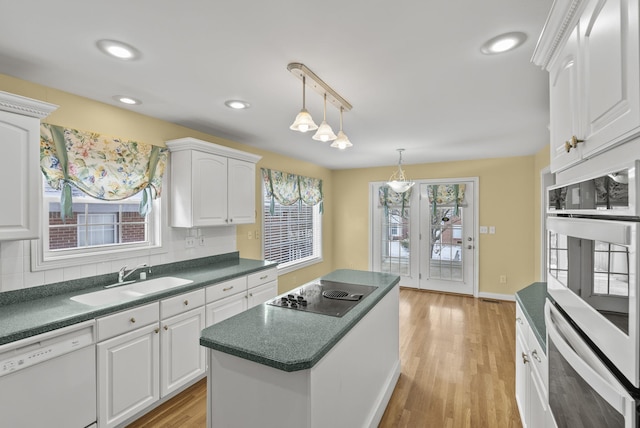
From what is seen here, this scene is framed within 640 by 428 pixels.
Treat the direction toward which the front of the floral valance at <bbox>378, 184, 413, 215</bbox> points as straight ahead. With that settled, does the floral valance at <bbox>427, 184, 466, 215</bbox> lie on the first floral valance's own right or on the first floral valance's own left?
on the first floral valance's own left

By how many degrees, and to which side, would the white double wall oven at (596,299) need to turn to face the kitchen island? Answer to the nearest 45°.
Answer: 0° — it already faces it

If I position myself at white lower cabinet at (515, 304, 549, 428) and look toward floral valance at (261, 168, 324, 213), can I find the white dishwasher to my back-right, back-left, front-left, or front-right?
front-left

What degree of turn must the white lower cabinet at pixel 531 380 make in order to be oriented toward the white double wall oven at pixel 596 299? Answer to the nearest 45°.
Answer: approximately 90° to its left

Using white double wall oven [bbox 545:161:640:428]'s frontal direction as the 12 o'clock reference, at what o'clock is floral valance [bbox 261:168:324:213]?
The floral valance is roughly at 1 o'clock from the white double wall oven.

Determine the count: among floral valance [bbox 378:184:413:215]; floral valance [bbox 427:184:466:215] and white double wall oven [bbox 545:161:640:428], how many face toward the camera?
2

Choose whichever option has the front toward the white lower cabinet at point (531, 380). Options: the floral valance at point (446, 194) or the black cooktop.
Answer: the floral valance

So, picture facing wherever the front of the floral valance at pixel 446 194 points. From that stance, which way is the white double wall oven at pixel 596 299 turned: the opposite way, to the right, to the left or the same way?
to the right

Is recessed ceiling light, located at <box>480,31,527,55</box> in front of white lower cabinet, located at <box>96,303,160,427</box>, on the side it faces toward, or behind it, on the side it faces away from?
in front

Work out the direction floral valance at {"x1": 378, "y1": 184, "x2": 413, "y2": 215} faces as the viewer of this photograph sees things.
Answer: facing the viewer

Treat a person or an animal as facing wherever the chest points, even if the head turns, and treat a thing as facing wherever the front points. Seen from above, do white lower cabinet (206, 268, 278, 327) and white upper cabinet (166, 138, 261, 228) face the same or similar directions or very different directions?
same or similar directions

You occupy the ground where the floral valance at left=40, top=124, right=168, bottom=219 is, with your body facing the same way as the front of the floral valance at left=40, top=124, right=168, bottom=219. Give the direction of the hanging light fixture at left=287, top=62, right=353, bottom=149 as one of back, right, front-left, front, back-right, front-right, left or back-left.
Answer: front

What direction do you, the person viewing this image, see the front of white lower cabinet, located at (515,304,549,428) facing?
facing to the left of the viewer

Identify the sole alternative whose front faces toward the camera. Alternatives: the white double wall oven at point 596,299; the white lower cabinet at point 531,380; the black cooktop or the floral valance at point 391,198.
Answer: the floral valance

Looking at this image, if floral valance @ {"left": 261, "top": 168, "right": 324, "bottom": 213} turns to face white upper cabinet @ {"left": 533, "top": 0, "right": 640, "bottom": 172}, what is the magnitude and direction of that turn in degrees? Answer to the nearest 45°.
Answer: approximately 45° to its right

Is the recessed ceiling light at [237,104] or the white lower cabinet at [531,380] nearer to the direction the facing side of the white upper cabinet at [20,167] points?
the white lower cabinet
